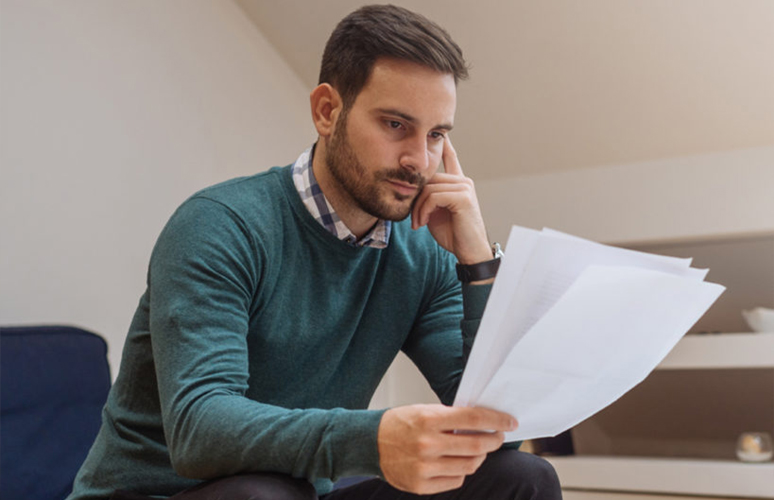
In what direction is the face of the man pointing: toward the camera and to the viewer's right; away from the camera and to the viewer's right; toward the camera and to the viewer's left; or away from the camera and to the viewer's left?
toward the camera and to the viewer's right

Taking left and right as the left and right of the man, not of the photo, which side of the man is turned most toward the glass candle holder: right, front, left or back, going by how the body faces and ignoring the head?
left

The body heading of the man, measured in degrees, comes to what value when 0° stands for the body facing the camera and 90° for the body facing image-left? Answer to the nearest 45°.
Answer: approximately 315°

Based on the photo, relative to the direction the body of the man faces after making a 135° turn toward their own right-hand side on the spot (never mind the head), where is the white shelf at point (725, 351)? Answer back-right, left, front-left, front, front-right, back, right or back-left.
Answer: back-right

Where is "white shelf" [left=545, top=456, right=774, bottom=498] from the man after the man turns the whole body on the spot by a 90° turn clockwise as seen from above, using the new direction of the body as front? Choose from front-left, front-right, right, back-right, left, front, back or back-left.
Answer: back
